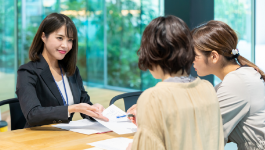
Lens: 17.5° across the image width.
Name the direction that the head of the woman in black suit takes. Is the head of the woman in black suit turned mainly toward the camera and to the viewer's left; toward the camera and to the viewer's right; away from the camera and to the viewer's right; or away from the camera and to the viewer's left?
toward the camera and to the viewer's right

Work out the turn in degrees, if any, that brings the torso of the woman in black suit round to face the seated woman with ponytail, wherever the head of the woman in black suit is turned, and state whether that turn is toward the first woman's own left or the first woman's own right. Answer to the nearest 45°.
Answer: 0° — they already face them

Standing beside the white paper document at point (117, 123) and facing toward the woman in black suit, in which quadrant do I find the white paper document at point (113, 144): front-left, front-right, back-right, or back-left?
back-left

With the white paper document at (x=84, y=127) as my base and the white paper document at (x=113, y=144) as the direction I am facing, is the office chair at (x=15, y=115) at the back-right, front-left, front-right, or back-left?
back-right

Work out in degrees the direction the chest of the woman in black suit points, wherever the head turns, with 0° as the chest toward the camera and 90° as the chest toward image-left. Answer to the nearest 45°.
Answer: approximately 315°
